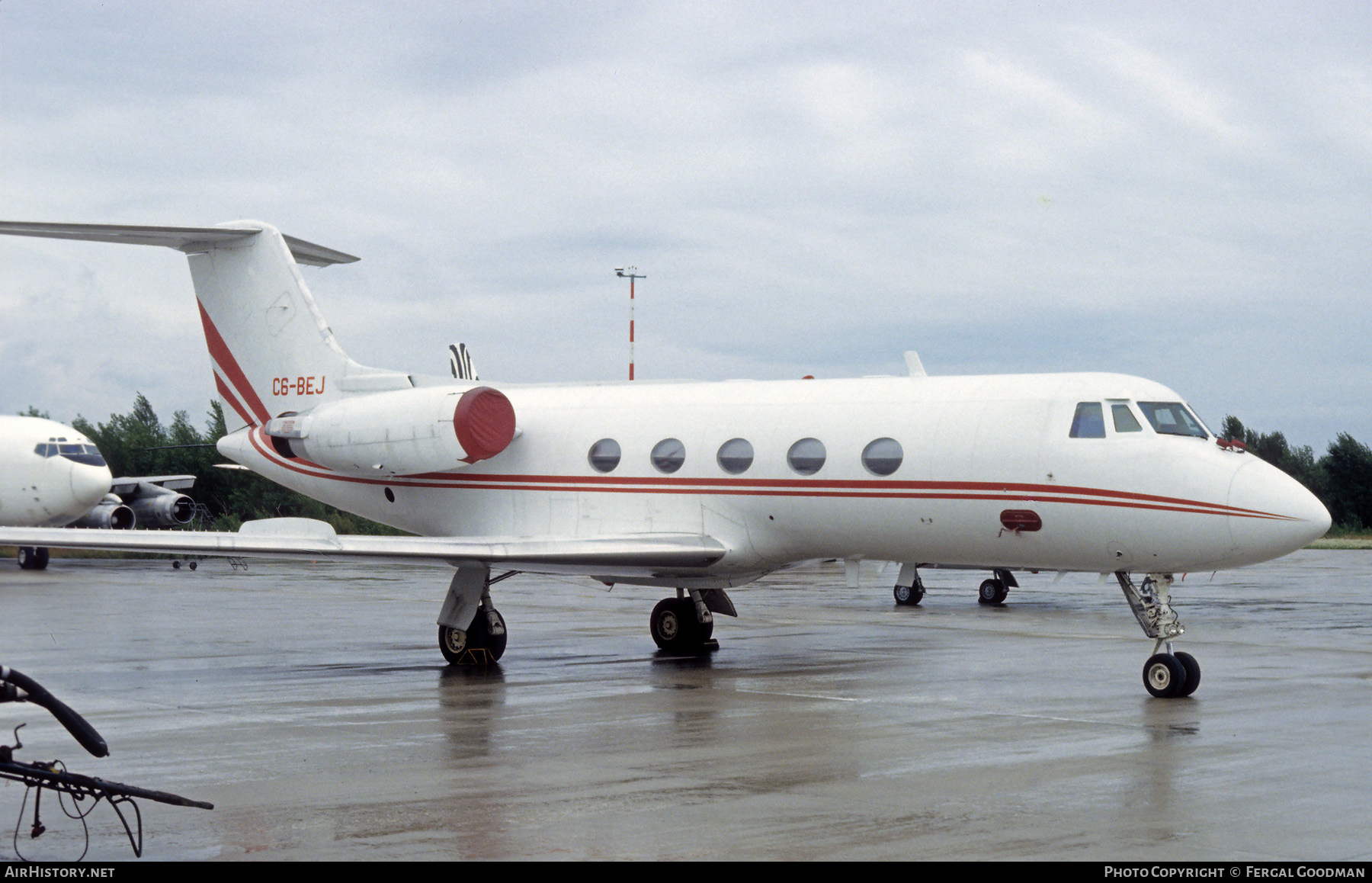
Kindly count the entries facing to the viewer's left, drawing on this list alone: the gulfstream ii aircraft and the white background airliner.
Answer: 0

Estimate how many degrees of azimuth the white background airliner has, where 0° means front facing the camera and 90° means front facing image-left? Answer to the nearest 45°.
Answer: approximately 315°

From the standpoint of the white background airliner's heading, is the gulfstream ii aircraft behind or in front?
in front

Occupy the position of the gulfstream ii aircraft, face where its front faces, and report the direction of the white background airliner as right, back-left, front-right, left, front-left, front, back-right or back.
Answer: back
